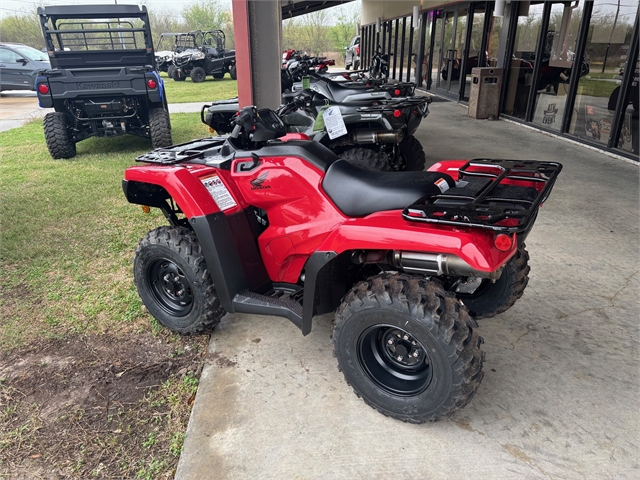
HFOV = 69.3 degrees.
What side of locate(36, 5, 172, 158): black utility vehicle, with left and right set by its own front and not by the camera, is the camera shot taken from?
back

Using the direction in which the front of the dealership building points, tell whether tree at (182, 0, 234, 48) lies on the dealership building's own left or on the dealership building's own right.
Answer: on the dealership building's own right

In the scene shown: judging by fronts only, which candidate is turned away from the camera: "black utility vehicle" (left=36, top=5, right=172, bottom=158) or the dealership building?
the black utility vehicle

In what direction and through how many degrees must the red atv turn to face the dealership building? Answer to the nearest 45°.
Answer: approximately 90° to its right

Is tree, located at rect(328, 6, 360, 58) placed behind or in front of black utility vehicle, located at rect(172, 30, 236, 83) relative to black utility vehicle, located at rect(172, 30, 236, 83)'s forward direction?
behind

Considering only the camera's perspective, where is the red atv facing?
facing away from the viewer and to the left of the viewer

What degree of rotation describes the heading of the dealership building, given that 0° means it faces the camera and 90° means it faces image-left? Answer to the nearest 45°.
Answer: approximately 45°

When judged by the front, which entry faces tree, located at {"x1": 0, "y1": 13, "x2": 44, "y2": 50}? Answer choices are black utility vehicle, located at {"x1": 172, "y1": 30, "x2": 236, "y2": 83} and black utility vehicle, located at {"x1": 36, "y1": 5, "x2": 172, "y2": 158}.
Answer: black utility vehicle, located at {"x1": 36, "y1": 5, "x2": 172, "y2": 158}

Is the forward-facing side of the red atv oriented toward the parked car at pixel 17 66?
yes

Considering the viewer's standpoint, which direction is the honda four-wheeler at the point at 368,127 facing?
facing away from the viewer and to the left of the viewer

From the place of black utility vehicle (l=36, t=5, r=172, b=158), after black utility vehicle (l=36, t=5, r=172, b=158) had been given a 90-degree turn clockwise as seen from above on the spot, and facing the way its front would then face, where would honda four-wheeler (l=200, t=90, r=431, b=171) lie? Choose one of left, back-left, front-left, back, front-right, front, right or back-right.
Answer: front-right

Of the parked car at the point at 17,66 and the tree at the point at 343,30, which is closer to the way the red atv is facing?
the parked car

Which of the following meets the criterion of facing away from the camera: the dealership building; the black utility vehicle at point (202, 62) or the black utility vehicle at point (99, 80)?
the black utility vehicle at point (99, 80)

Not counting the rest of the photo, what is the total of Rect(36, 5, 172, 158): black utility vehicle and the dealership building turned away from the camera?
1

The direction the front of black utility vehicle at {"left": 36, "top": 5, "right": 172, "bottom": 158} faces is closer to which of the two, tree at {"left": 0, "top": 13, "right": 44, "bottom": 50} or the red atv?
the tree
